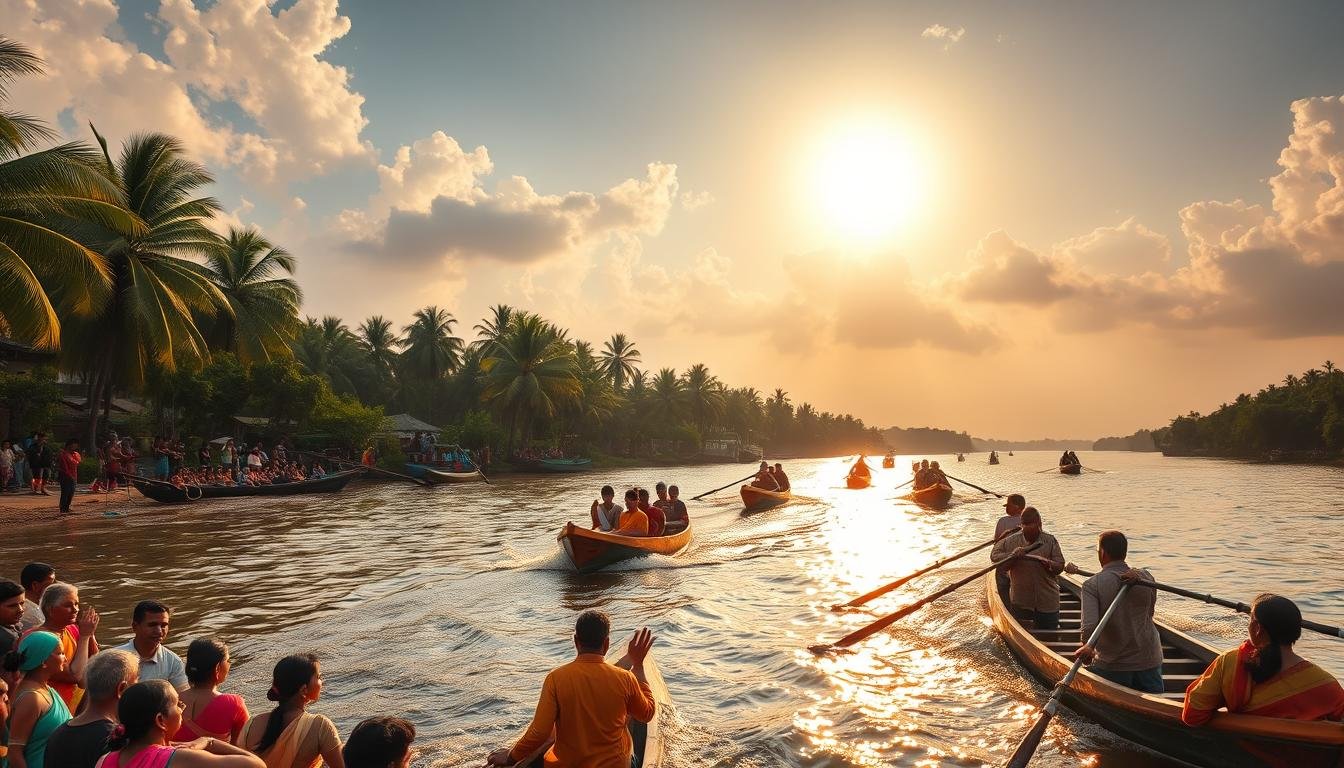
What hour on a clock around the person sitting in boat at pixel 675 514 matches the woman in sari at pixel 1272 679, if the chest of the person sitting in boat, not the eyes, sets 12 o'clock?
The woman in sari is roughly at 10 o'clock from the person sitting in boat.

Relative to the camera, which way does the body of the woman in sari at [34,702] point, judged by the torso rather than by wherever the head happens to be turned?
to the viewer's right

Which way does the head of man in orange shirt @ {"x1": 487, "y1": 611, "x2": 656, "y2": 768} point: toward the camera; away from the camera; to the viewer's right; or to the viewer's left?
away from the camera

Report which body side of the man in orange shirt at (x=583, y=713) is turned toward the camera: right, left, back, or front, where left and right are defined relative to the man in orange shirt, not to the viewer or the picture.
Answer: back

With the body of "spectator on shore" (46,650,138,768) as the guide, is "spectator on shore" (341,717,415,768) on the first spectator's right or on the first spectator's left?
on the first spectator's right

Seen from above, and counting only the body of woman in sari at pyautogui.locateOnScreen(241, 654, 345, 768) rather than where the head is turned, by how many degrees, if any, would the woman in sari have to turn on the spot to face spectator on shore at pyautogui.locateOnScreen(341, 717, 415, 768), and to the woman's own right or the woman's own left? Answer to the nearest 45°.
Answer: approximately 135° to the woman's own right

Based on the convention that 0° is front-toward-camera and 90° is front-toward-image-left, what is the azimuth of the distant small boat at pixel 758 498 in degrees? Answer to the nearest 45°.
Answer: approximately 45°

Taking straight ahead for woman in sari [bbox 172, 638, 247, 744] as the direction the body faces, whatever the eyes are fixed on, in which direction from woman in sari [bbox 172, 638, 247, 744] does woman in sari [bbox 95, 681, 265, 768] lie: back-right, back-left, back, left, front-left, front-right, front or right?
back-right

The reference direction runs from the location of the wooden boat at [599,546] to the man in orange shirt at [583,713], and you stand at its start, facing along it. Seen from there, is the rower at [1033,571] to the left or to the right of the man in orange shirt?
left

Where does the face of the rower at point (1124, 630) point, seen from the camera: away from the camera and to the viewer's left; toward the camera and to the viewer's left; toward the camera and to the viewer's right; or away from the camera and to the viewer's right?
away from the camera and to the viewer's left
